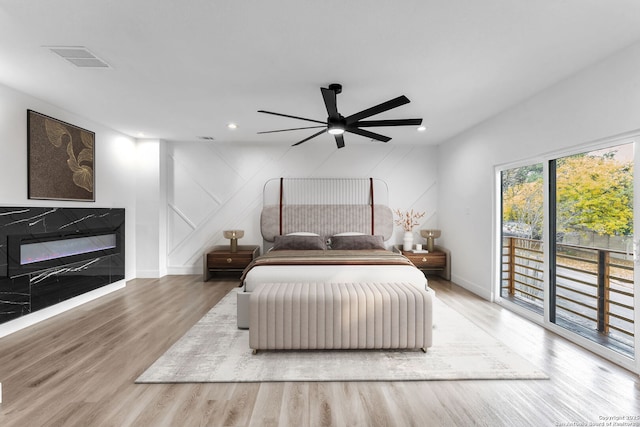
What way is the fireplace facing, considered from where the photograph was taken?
facing the viewer and to the right of the viewer

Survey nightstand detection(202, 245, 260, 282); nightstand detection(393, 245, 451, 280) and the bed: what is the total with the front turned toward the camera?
3

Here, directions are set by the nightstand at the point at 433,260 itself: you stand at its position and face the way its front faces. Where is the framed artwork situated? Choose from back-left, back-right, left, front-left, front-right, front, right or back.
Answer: front-right

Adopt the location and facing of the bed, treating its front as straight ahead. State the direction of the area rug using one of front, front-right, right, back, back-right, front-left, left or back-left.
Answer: front

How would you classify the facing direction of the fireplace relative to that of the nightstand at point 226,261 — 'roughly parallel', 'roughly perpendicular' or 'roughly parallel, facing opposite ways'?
roughly perpendicular

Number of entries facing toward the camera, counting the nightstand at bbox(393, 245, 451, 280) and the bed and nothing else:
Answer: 2

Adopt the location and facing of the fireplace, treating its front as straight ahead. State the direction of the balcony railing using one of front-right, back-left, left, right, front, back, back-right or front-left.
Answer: front

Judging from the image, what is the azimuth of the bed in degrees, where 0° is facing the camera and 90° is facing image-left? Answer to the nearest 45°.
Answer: approximately 0°

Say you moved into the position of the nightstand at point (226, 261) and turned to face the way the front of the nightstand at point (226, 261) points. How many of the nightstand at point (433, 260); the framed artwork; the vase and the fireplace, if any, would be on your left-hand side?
2

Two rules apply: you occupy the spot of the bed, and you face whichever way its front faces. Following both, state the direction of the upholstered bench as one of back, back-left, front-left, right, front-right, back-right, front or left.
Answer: front

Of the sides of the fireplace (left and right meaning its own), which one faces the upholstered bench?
front

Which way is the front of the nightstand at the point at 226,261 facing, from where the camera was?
facing the viewer

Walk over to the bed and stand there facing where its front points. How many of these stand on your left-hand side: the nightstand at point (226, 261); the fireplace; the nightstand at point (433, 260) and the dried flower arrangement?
2
